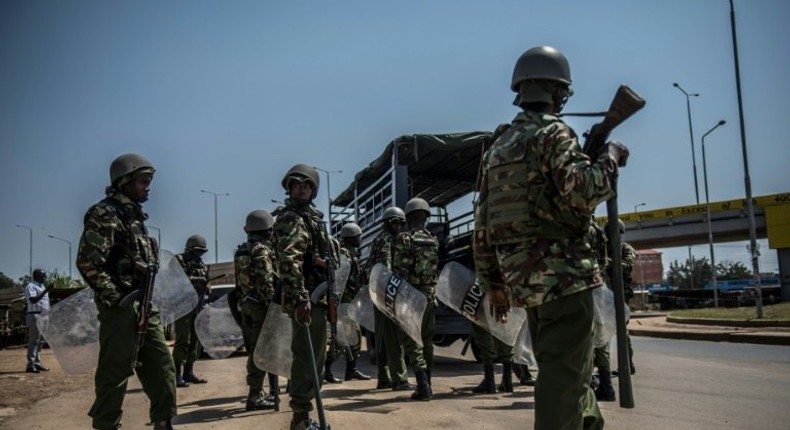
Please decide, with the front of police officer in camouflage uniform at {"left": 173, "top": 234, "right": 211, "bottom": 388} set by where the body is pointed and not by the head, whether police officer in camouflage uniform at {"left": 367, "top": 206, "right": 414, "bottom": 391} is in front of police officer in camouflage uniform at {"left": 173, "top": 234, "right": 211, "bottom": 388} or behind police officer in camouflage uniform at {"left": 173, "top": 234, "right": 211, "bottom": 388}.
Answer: in front

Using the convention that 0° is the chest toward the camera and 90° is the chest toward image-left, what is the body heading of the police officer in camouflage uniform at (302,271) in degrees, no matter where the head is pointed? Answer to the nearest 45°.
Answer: approximately 315°

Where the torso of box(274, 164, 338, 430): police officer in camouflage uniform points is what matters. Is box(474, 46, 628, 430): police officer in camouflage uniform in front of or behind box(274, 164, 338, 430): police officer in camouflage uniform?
in front

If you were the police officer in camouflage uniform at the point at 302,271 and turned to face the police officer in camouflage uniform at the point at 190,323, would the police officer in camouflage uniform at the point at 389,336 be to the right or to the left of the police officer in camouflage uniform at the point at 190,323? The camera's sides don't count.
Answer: right

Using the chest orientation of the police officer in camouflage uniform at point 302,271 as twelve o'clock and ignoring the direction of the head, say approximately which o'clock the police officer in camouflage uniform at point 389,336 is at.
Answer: the police officer in camouflage uniform at point 389,336 is roughly at 8 o'clock from the police officer in camouflage uniform at point 302,271.

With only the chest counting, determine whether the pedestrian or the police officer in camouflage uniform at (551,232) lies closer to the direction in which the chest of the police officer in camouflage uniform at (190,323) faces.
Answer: the police officer in camouflage uniform

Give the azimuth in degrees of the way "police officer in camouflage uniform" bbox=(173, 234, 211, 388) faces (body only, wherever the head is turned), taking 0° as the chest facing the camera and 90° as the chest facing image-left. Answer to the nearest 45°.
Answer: approximately 315°

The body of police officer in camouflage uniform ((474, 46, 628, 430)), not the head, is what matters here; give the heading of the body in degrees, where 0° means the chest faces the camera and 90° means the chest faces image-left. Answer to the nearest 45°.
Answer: approximately 225°

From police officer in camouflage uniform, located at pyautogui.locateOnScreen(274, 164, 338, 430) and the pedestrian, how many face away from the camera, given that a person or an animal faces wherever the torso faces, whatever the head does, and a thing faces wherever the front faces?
0

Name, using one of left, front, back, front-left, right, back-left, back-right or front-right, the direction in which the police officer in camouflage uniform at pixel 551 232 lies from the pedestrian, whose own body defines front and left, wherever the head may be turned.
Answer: right
